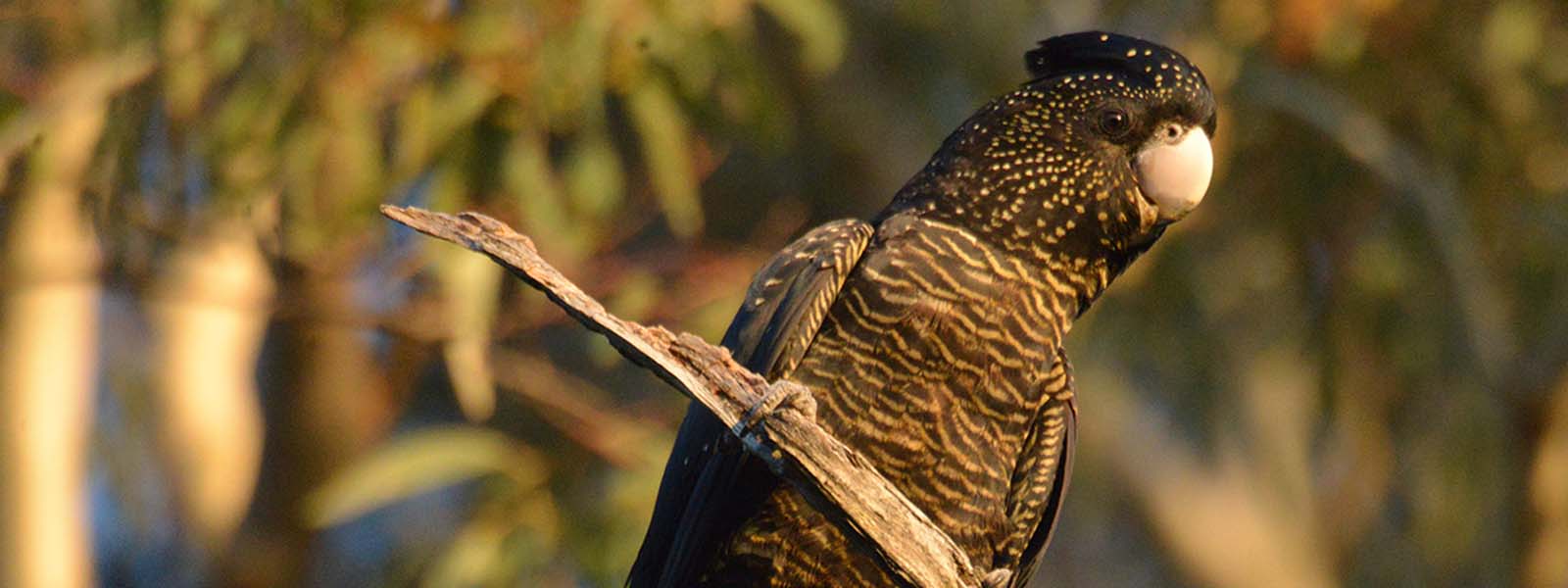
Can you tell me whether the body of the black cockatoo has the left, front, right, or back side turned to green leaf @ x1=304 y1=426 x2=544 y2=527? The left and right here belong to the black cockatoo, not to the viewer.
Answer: back

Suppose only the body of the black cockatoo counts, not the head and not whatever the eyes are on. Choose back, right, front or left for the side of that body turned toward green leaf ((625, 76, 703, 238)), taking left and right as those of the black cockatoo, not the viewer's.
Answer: back
